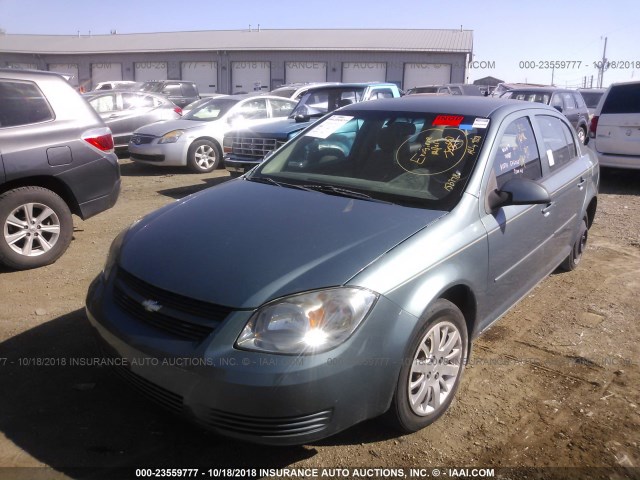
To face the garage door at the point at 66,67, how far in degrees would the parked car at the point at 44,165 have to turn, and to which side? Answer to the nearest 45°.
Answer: approximately 90° to its right

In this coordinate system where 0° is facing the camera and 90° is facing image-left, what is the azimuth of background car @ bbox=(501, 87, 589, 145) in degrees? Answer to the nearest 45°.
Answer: approximately 45°

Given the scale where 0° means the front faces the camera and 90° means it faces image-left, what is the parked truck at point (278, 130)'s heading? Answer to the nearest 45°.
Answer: approximately 45°

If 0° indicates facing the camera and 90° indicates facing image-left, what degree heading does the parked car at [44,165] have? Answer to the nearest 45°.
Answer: approximately 90°

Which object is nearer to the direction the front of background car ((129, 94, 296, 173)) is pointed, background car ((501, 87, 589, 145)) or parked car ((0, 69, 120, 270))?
the parked car

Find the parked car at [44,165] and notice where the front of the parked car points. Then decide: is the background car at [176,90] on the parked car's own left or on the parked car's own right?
on the parked car's own right

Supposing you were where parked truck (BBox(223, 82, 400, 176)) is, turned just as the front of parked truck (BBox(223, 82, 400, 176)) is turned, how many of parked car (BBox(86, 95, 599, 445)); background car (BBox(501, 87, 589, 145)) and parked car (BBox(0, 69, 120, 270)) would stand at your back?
1

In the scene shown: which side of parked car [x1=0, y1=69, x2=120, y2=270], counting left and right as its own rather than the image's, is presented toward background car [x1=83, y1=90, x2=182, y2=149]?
right

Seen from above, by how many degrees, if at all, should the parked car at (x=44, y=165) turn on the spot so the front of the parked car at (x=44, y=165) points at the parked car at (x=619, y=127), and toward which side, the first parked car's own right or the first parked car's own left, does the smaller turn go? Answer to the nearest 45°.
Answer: approximately 180°
